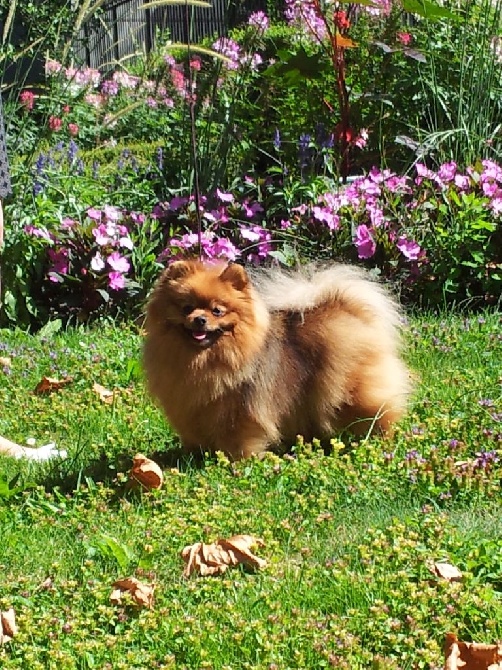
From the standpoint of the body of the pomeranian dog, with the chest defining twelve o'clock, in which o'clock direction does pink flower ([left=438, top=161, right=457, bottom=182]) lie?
The pink flower is roughly at 5 o'clock from the pomeranian dog.

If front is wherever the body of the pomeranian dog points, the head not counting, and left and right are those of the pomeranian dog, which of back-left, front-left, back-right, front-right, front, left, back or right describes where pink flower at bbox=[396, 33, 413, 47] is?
back-right

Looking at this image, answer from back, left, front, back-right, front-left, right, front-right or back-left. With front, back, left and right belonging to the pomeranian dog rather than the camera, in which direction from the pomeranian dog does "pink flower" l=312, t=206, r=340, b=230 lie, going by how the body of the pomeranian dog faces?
back-right

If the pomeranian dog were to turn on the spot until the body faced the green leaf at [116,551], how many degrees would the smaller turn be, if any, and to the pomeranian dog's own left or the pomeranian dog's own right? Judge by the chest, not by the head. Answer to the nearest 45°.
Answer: approximately 45° to the pomeranian dog's own left

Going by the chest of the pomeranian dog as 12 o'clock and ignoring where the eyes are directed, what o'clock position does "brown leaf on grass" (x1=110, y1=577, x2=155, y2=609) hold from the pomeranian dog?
The brown leaf on grass is roughly at 11 o'clock from the pomeranian dog.

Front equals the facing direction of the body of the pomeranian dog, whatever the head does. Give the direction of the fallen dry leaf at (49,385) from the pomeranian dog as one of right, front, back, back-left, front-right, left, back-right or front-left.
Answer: right

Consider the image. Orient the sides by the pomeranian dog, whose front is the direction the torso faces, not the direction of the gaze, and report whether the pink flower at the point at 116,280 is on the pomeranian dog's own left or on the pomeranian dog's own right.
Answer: on the pomeranian dog's own right

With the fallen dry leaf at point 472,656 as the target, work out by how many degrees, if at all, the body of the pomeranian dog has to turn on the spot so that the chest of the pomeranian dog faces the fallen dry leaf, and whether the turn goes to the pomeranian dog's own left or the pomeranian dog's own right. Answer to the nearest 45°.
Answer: approximately 45° to the pomeranian dog's own left

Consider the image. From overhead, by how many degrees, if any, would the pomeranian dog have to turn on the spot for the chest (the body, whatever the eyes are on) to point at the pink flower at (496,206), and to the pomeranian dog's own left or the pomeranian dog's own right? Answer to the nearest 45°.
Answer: approximately 180°

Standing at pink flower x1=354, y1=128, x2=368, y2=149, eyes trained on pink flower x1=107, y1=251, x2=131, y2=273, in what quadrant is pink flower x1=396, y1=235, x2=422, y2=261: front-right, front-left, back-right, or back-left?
front-left

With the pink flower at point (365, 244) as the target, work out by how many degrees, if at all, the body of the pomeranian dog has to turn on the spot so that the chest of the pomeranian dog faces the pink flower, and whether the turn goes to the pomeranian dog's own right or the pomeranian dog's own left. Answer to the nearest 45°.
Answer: approximately 135° to the pomeranian dog's own right

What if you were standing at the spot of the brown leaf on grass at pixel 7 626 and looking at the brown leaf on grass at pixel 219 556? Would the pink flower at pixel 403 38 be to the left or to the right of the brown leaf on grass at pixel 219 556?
left
